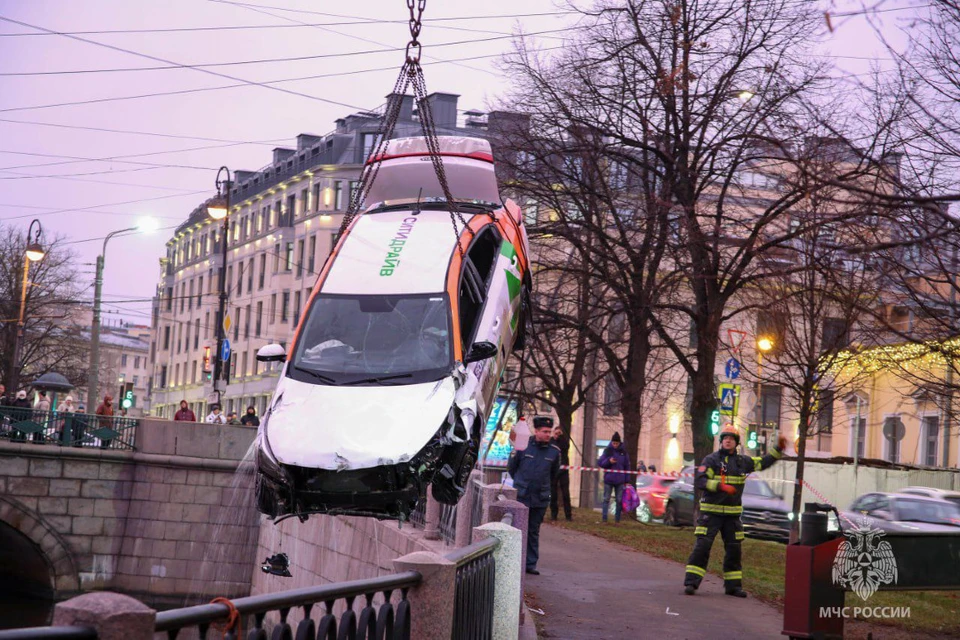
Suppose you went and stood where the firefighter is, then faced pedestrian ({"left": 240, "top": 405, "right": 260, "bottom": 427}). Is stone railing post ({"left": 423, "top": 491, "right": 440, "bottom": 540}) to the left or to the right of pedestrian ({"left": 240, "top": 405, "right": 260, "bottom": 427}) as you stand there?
left

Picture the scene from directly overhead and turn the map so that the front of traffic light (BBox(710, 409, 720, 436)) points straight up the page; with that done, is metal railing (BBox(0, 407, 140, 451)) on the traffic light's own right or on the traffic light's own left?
on the traffic light's own right

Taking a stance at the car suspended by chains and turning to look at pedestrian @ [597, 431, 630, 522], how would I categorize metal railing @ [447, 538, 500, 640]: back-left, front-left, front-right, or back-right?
back-right

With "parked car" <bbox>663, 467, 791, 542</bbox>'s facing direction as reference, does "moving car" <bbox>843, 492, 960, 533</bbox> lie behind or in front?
in front

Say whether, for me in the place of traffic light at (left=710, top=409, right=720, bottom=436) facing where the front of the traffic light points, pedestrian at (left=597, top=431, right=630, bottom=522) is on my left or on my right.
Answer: on my right

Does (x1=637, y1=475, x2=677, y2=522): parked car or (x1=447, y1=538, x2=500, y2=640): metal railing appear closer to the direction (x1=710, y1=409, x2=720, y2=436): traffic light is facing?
the metal railing
